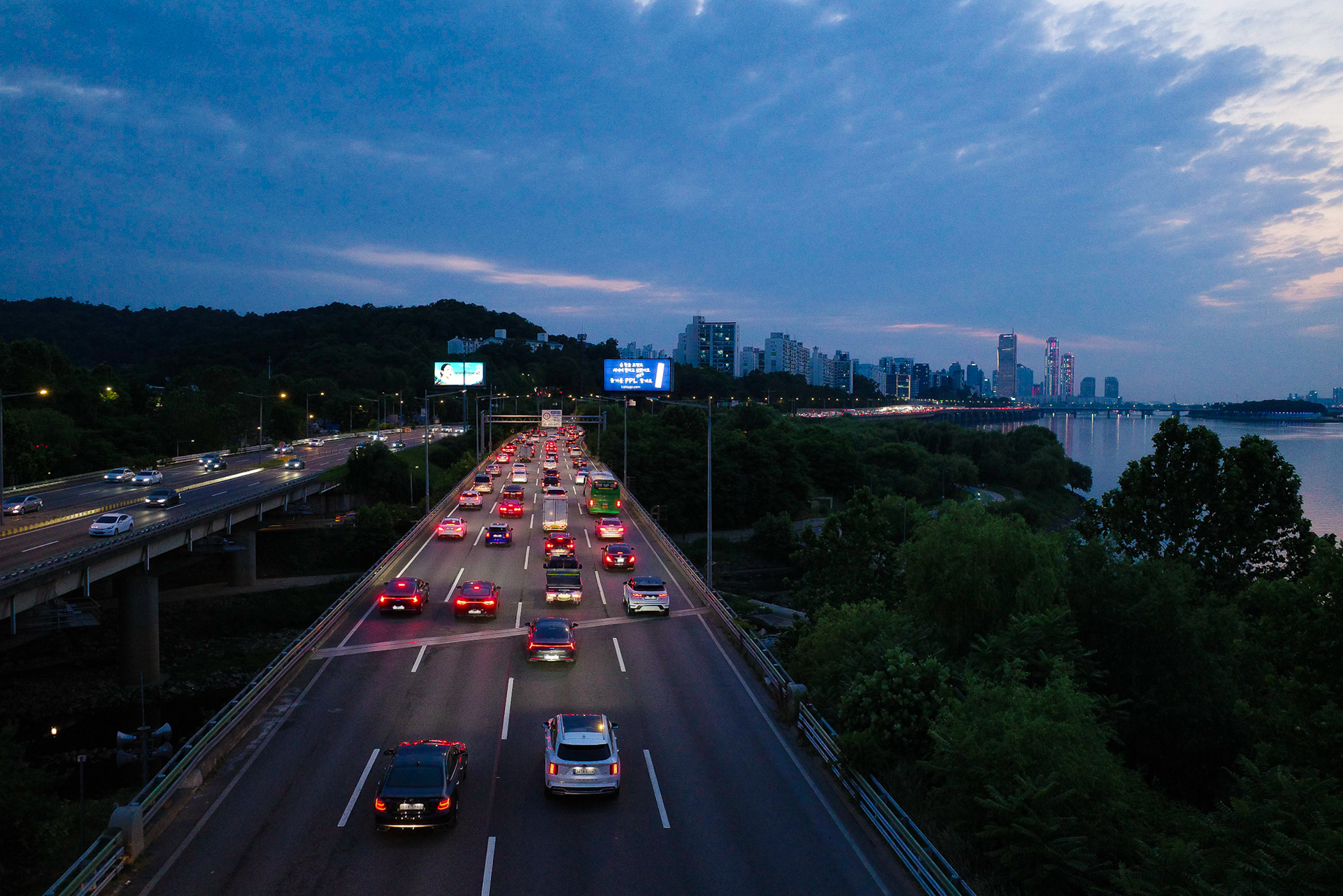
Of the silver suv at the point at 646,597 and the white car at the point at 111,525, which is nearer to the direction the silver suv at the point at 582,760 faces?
the silver suv

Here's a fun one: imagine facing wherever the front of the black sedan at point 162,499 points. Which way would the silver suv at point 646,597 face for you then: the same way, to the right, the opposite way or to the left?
the opposite way

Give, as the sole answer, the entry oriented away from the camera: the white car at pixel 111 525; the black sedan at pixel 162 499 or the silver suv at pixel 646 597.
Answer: the silver suv

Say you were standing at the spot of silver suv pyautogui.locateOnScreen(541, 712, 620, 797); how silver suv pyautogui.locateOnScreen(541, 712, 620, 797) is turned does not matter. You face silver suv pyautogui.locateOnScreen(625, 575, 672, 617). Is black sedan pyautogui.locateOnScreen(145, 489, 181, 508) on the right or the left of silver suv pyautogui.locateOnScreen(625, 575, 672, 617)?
left

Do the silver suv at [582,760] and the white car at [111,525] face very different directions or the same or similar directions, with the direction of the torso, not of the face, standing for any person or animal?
very different directions

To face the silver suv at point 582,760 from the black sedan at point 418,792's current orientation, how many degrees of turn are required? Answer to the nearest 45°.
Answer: approximately 90° to its right

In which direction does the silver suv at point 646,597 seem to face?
away from the camera

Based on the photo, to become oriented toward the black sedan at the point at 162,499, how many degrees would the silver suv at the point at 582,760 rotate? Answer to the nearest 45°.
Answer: approximately 45° to its left

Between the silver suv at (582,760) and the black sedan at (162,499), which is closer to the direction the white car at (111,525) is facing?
the silver suv

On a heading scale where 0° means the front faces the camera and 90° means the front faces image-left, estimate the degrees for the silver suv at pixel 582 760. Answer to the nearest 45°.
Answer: approximately 180°

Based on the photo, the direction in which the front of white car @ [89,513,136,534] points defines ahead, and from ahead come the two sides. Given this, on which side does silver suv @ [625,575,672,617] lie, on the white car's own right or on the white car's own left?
on the white car's own left

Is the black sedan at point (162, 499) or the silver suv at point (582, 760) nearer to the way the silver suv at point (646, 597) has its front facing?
the black sedan

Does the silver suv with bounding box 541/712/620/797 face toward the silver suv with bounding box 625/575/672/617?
yes
